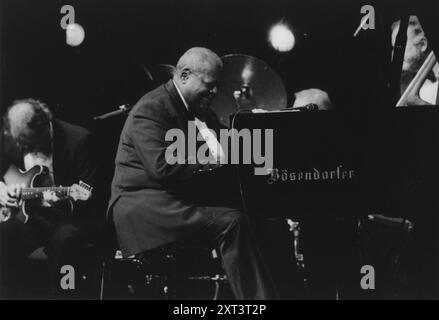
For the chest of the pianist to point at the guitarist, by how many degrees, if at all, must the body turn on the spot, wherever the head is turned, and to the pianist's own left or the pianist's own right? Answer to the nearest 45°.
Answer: approximately 135° to the pianist's own left

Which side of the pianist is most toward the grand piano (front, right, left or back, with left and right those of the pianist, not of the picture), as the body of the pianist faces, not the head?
front

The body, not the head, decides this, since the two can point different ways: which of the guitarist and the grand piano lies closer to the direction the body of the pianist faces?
the grand piano

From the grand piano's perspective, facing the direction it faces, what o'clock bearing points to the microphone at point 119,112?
The microphone is roughly at 1 o'clock from the grand piano.

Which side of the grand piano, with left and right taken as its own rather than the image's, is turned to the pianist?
front

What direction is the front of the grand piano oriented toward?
to the viewer's left

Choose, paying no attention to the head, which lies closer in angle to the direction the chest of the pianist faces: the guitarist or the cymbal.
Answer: the cymbal

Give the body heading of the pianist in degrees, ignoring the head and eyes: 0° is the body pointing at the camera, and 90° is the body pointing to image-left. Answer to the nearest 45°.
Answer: approximately 270°
